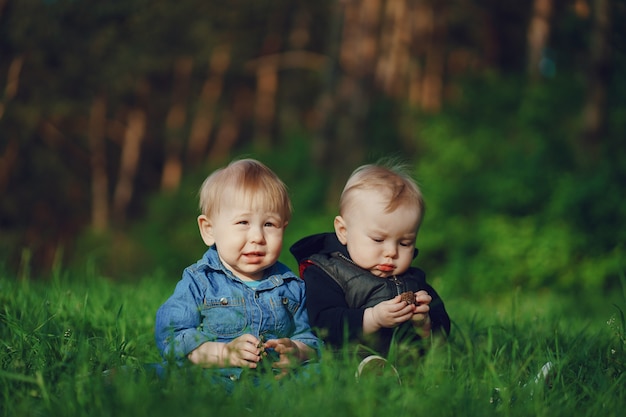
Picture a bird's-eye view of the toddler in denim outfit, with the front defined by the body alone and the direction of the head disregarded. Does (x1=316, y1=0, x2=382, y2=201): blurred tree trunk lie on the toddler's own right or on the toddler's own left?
on the toddler's own left

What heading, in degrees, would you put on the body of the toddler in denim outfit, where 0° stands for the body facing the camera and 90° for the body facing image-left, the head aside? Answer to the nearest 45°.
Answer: approximately 315°

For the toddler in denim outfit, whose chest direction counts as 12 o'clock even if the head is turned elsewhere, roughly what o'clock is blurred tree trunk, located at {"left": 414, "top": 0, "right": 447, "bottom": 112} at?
The blurred tree trunk is roughly at 8 o'clock from the toddler in denim outfit.

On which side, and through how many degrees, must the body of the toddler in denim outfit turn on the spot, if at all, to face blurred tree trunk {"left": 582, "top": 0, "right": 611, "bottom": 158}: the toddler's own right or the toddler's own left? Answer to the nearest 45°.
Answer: approximately 90° to the toddler's own left

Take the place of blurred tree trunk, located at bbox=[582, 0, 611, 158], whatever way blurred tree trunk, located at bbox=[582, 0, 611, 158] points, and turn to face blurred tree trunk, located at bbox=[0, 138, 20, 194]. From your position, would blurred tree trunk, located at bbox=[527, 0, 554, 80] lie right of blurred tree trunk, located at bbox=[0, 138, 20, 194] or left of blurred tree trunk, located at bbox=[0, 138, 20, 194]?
right

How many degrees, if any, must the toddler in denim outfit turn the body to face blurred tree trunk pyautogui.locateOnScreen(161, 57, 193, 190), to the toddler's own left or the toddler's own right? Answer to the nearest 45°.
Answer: approximately 135° to the toddler's own left

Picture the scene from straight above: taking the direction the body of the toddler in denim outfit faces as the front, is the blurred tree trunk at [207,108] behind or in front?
behind
